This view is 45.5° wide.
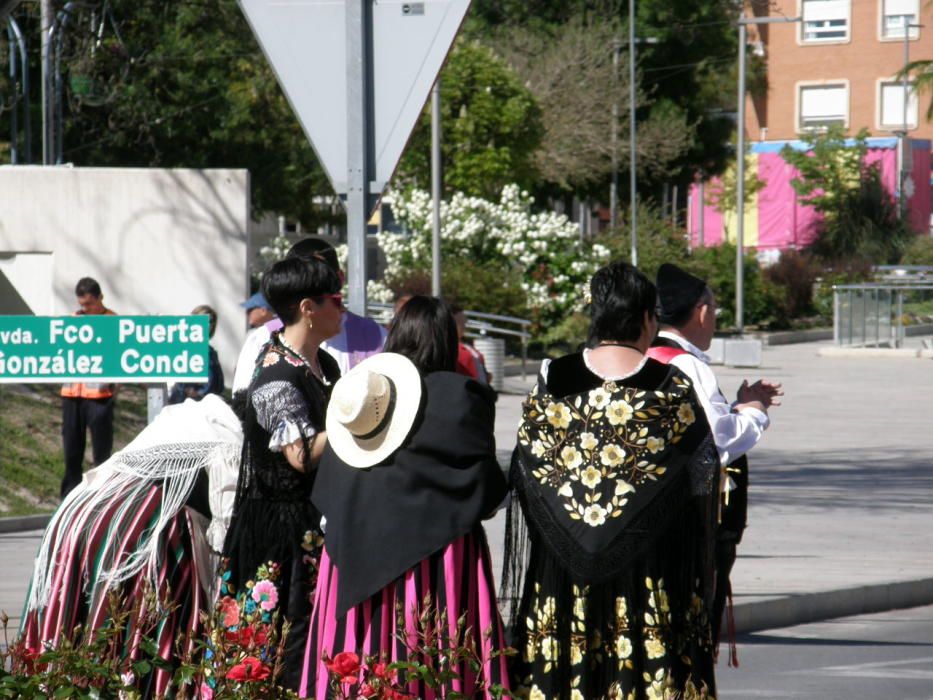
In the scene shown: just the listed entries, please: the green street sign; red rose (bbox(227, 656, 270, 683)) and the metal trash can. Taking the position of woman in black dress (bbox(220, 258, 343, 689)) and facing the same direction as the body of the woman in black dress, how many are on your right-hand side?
1

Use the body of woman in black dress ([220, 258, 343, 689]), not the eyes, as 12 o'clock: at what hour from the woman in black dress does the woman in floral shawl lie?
The woman in floral shawl is roughly at 1 o'clock from the woman in black dress.

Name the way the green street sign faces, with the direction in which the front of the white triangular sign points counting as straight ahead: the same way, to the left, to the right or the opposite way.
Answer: the opposite way

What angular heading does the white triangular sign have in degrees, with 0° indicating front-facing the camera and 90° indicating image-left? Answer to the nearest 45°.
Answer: approximately 180°

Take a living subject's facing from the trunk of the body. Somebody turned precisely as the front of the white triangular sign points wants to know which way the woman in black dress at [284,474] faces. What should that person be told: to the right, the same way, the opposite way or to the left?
to the right

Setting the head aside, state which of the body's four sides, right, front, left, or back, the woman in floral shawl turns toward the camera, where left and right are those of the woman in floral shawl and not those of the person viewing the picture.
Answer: back

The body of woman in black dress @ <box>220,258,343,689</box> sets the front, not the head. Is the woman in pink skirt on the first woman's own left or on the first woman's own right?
on the first woman's own right

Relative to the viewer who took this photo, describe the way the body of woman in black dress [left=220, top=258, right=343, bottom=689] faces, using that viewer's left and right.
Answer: facing to the right of the viewer
